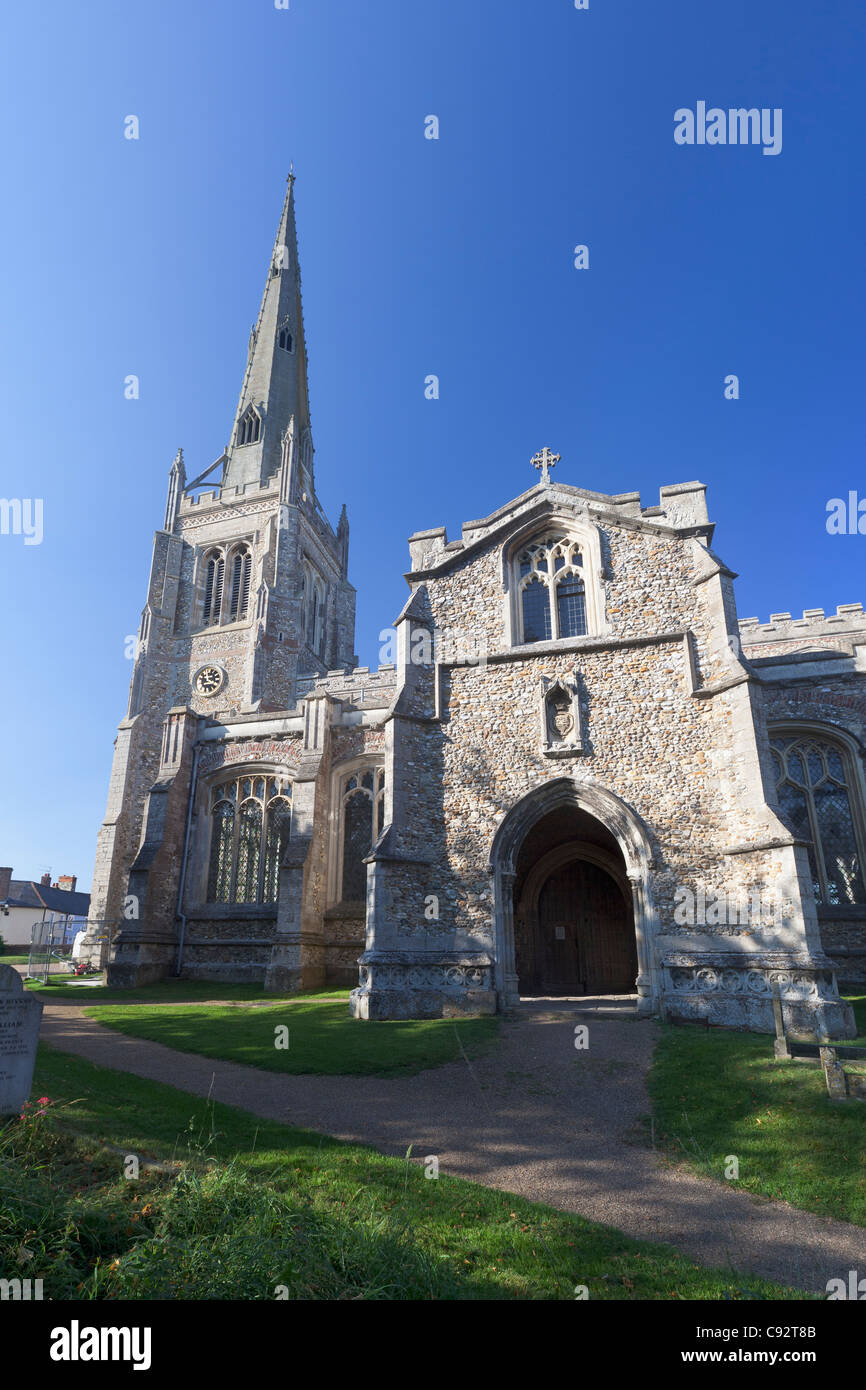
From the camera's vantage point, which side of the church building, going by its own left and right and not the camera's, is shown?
front

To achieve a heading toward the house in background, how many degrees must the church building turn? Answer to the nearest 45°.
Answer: approximately 135° to its right

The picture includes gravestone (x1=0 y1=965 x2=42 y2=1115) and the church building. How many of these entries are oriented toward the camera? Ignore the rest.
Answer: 2

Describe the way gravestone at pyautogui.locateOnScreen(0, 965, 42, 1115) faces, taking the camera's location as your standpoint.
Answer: facing the viewer

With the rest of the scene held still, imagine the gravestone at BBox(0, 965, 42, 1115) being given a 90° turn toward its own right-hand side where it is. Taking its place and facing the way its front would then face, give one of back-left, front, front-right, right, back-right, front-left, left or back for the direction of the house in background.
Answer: right
